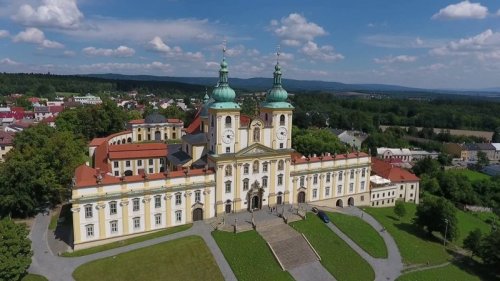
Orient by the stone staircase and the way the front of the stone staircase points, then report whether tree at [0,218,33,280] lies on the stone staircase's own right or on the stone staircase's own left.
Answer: on the stone staircase's own right

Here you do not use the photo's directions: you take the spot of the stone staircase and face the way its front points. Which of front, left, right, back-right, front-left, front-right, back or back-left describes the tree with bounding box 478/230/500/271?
front-left

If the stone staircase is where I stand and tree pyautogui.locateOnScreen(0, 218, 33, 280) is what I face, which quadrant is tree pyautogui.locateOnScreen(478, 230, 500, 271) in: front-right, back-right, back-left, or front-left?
back-left

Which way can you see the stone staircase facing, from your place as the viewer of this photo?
facing the viewer and to the right of the viewer

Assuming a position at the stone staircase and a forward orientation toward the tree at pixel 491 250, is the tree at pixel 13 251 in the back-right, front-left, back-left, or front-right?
back-right
